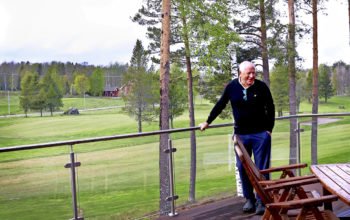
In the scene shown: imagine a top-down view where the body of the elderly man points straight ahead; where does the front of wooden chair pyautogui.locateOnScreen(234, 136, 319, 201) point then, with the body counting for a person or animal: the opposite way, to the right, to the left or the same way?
to the left

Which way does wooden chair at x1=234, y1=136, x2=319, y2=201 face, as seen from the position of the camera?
facing to the right of the viewer

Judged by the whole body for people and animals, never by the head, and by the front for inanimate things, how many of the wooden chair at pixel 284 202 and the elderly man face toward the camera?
1

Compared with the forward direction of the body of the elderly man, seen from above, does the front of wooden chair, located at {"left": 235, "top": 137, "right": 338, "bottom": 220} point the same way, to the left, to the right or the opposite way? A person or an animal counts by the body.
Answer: to the left

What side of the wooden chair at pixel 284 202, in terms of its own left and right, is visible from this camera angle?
right

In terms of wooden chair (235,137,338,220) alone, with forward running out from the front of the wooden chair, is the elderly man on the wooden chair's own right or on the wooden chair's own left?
on the wooden chair's own left

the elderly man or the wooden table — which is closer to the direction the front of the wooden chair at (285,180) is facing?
the wooden table

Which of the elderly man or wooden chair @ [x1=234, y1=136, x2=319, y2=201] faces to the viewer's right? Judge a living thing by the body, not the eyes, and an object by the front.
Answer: the wooden chair

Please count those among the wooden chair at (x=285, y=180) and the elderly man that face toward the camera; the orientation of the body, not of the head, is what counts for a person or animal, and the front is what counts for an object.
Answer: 1
